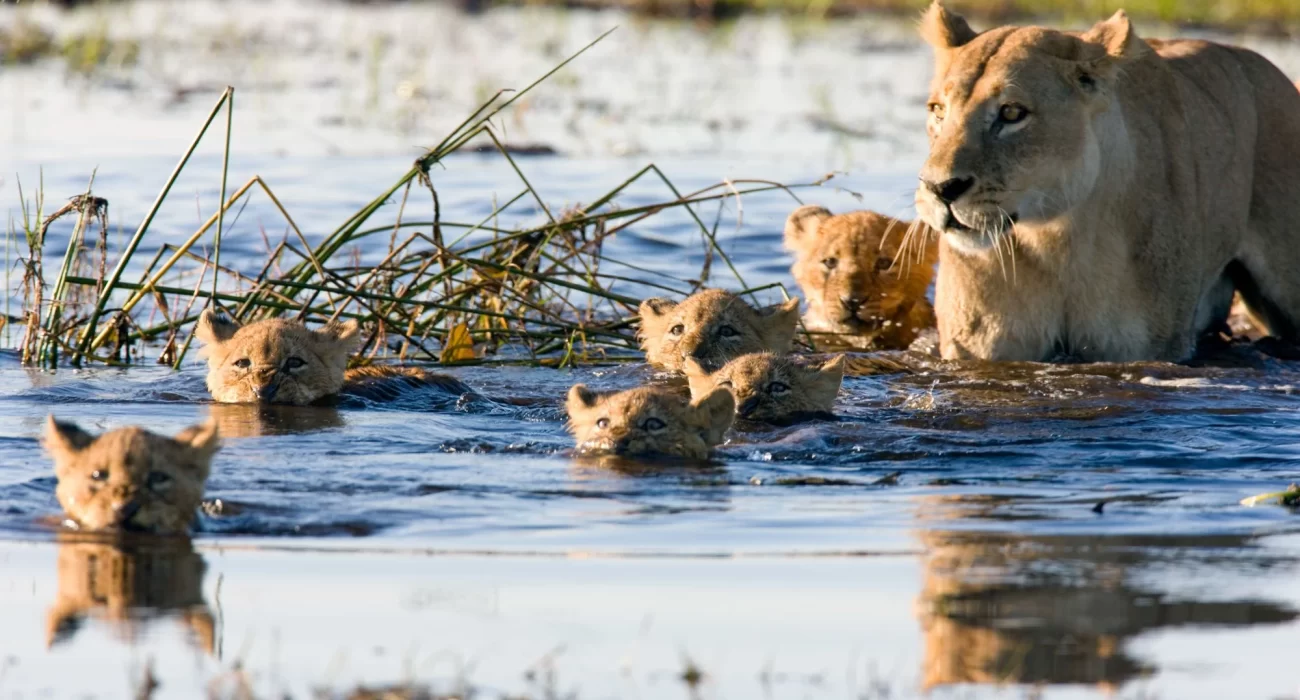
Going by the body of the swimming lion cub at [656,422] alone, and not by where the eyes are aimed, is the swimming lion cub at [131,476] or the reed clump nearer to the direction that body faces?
the swimming lion cub

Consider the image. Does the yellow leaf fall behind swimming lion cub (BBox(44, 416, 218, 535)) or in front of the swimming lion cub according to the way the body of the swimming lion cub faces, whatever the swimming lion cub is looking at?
behind

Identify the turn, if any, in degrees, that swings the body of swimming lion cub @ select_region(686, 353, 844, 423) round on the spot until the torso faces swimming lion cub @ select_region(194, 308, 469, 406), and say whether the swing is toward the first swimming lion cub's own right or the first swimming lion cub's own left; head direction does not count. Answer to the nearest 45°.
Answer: approximately 45° to the first swimming lion cub's own right

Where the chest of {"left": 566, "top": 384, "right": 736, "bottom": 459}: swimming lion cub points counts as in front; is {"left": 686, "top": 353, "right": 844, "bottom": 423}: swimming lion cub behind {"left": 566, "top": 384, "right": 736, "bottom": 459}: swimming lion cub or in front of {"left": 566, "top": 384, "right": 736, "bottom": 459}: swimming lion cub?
behind

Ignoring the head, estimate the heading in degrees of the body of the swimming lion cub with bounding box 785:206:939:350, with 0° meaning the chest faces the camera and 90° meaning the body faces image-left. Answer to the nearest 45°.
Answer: approximately 0°

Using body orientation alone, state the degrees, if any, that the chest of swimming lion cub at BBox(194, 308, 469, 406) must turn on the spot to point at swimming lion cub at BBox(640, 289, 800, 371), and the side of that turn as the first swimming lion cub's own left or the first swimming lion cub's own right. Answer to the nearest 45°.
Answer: approximately 135° to the first swimming lion cub's own left

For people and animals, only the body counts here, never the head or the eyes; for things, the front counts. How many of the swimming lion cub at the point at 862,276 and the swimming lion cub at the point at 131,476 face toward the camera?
2

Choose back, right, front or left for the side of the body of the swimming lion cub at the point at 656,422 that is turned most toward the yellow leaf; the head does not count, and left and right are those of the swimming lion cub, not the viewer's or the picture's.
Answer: right

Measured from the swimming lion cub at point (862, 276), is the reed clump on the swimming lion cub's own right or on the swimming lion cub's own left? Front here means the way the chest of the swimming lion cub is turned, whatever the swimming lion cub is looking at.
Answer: on the swimming lion cub's own right

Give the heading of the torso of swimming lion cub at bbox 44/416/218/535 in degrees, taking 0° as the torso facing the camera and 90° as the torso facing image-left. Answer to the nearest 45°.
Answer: approximately 0°

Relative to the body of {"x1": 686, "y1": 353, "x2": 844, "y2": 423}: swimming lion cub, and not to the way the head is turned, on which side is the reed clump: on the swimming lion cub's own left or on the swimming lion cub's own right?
on the swimming lion cub's own right

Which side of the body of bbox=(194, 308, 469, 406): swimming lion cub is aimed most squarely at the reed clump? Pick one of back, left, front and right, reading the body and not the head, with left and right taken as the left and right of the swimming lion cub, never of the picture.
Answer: back
